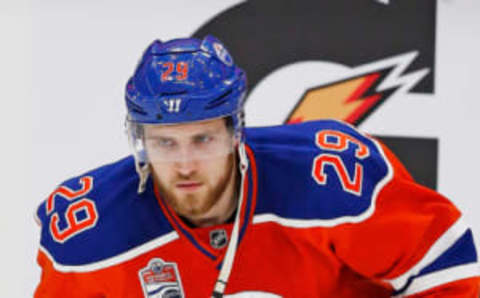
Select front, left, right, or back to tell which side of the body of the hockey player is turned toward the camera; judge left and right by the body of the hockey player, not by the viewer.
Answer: front
